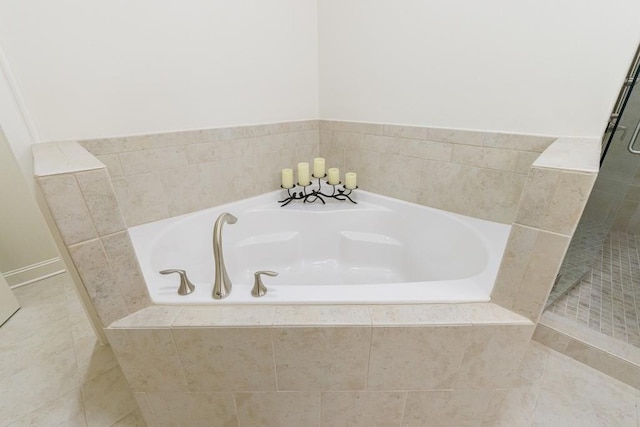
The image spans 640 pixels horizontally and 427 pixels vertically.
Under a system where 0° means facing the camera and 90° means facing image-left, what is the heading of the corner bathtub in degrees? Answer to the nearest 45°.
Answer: approximately 0°
